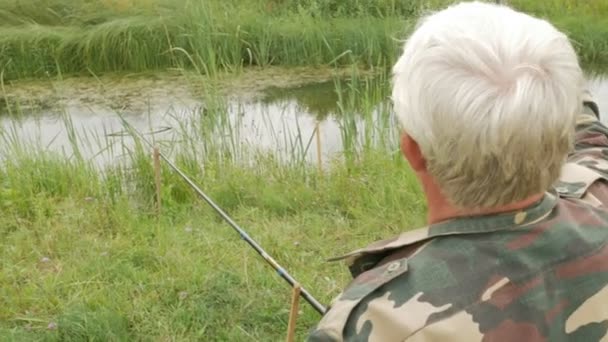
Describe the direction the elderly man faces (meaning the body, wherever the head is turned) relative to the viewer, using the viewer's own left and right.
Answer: facing away from the viewer and to the left of the viewer
